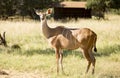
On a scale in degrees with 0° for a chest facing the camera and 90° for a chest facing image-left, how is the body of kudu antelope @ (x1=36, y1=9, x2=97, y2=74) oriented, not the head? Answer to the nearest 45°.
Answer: approximately 90°

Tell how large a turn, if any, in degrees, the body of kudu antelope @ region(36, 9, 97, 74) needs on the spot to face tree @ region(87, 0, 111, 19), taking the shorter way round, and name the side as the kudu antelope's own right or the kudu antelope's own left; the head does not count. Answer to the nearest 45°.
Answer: approximately 90° to the kudu antelope's own right
